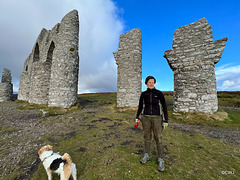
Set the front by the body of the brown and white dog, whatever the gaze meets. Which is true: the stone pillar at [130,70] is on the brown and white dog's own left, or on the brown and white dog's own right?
on the brown and white dog's own right

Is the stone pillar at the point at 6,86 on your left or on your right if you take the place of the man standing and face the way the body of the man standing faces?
on your right

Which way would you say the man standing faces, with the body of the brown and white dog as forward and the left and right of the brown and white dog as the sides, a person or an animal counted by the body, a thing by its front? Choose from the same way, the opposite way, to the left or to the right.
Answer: to the left

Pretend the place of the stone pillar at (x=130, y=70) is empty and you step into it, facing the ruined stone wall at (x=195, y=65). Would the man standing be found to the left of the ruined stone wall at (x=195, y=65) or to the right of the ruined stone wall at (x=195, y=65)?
right

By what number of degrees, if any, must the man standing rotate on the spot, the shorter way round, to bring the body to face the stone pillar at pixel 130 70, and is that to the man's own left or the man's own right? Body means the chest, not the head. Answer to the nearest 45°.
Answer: approximately 180°

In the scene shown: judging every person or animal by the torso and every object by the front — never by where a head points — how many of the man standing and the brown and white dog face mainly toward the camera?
1

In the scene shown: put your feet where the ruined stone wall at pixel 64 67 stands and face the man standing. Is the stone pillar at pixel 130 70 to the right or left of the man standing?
left

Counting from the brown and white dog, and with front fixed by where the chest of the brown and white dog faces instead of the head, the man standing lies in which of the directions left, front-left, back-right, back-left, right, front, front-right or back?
back-right

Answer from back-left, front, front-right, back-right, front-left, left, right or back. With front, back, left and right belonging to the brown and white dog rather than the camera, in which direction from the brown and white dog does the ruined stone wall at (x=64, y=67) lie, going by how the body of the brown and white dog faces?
front-right

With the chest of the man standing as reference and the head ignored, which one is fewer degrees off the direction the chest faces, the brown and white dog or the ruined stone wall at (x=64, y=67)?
the brown and white dog

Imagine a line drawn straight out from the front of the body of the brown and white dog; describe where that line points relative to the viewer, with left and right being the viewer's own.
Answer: facing away from the viewer and to the left of the viewer

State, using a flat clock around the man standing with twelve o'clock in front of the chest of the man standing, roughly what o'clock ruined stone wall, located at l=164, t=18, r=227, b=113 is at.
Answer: The ruined stone wall is roughly at 7 o'clock from the man standing.
